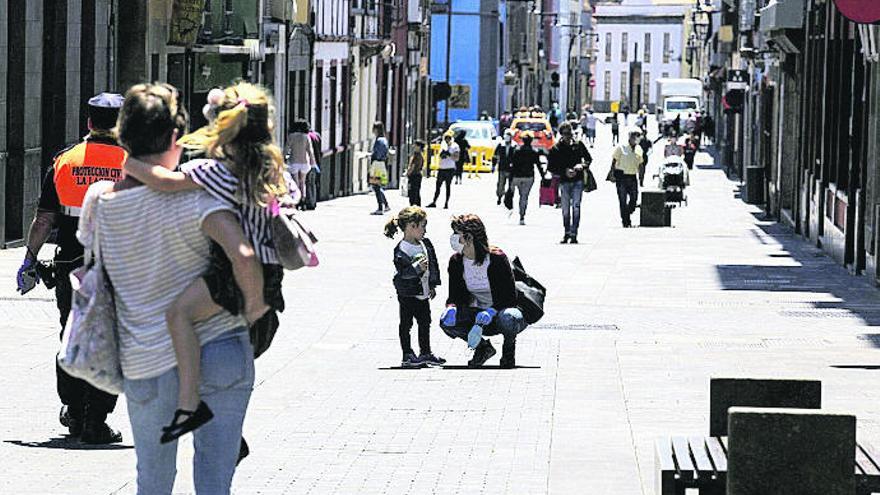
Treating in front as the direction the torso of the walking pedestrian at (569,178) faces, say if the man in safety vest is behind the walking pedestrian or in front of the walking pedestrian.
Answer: in front

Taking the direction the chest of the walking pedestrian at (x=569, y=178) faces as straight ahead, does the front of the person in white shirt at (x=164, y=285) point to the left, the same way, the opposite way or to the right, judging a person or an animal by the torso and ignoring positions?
the opposite way

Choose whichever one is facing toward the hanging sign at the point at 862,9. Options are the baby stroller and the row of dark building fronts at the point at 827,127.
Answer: the baby stroller

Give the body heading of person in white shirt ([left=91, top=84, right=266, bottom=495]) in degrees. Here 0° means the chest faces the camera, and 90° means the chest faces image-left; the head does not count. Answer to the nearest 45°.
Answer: approximately 180°

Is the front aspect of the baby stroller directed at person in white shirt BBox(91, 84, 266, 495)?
yes

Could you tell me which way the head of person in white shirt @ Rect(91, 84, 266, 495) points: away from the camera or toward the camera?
away from the camera

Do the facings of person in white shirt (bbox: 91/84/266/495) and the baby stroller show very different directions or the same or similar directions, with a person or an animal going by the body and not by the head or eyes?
very different directions

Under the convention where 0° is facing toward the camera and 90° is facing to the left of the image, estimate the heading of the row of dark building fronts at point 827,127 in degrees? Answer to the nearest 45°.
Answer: approximately 90°

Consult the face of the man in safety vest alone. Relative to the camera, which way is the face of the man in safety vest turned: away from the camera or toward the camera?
away from the camera

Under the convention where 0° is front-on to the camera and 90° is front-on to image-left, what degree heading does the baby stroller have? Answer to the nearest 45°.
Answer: approximately 0°

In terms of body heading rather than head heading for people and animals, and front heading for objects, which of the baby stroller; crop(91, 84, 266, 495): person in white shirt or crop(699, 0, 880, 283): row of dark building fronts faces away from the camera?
the person in white shirt
